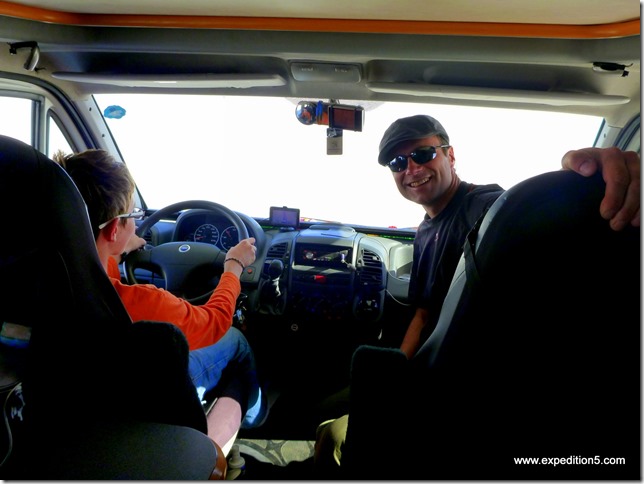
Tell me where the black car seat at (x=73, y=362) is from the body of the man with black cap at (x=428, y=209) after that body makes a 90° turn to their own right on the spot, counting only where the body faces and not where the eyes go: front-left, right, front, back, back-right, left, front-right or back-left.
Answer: left

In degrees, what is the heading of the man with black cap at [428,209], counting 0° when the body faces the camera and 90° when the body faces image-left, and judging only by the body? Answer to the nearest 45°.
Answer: approximately 45°
